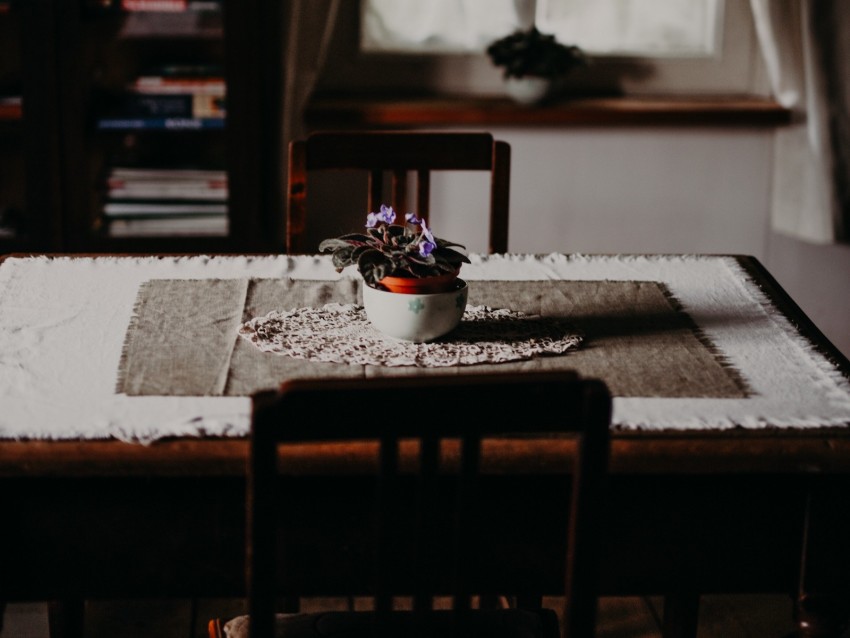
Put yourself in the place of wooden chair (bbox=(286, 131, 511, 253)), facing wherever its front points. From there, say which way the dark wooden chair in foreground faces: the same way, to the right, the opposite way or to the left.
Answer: the opposite way

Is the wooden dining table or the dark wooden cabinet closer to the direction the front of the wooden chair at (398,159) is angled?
the wooden dining table

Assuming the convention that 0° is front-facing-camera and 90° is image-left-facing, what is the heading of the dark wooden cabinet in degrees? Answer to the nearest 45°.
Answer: approximately 0°

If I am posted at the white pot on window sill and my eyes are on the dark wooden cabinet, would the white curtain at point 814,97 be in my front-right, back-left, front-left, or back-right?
back-left

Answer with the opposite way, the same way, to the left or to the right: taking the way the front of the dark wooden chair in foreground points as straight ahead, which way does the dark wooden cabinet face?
the opposite way

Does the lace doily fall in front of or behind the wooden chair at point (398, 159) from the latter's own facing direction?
in front

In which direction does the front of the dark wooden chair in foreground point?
away from the camera

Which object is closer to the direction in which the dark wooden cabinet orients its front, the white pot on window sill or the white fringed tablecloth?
the white fringed tablecloth

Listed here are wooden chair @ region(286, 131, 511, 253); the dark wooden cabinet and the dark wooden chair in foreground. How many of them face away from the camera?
1

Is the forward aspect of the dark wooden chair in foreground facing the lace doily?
yes
